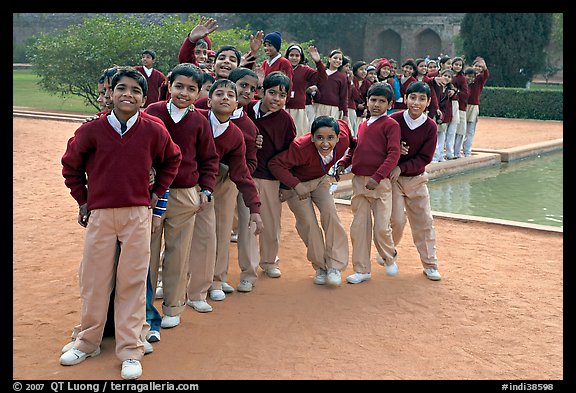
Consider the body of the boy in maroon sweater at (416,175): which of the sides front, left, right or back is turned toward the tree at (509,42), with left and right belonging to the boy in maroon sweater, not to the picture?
back

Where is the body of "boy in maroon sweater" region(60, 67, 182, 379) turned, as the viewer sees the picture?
toward the camera

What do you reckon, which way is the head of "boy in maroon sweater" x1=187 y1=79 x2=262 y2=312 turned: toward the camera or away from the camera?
toward the camera

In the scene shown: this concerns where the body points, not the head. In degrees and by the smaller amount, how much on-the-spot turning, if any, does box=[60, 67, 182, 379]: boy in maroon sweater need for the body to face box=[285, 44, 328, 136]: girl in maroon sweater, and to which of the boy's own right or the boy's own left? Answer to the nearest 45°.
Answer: approximately 135° to the boy's own left

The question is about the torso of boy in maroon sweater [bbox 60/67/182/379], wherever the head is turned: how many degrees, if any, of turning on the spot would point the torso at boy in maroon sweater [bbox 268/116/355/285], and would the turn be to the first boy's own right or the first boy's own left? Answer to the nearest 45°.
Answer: approximately 135° to the first boy's own left

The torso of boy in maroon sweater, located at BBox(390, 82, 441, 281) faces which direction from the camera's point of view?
toward the camera

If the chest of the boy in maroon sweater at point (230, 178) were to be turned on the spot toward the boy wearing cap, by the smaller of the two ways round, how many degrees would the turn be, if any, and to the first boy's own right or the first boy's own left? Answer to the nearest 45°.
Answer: approximately 180°

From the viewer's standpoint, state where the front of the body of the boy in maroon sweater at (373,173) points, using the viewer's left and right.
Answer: facing the viewer and to the left of the viewer

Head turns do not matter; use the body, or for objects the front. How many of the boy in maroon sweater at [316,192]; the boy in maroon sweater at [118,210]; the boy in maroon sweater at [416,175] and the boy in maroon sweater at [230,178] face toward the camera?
4

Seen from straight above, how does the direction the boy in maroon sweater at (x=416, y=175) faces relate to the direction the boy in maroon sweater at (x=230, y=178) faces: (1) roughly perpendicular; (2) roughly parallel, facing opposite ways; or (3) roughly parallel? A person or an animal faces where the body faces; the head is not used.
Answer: roughly parallel

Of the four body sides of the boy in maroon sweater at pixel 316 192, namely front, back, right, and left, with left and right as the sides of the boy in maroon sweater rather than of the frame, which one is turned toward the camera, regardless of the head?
front

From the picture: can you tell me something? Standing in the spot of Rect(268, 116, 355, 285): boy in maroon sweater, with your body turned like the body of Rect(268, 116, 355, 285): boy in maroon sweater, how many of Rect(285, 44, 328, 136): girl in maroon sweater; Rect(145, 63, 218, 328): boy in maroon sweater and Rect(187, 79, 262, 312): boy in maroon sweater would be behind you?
1

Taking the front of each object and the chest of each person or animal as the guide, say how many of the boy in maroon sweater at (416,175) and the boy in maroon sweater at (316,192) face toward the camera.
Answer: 2

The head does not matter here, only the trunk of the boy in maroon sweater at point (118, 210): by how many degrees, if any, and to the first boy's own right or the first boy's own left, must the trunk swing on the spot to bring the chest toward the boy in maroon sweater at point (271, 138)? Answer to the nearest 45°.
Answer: approximately 135° to the first boy's own left

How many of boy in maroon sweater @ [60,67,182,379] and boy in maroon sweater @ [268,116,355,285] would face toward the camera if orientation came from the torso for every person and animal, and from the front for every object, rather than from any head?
2

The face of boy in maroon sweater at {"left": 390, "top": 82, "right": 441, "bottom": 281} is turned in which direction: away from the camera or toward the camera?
toward the camera

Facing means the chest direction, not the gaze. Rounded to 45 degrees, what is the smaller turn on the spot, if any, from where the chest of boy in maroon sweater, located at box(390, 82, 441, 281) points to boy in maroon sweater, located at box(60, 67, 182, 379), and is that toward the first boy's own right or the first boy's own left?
approximately 45° to the first boy's own right

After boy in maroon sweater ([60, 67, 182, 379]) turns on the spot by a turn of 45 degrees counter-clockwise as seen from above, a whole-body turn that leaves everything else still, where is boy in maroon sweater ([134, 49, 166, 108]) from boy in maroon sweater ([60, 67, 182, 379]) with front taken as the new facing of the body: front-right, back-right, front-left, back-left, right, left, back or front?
back-left
